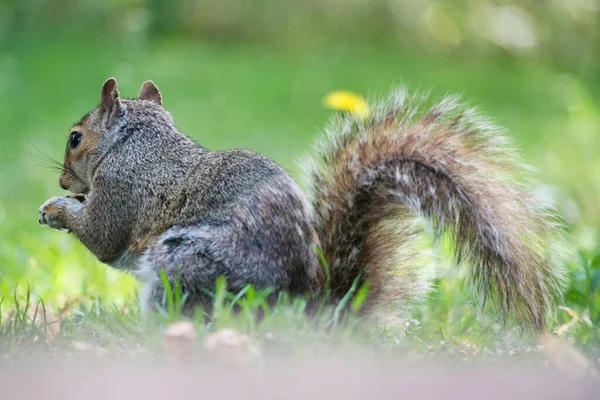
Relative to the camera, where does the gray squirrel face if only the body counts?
to the viewer's left
